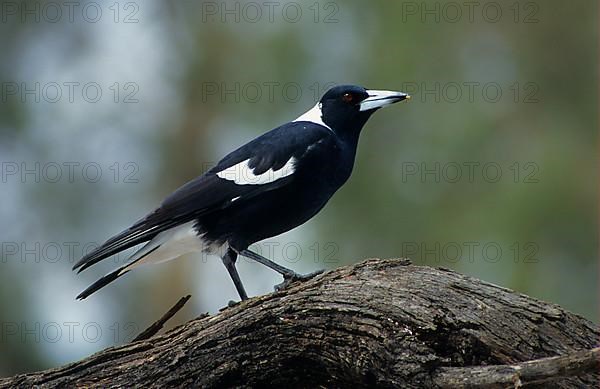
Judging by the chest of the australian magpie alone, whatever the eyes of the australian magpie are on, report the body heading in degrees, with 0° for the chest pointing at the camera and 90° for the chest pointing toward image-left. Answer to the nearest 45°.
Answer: approximately 270°
